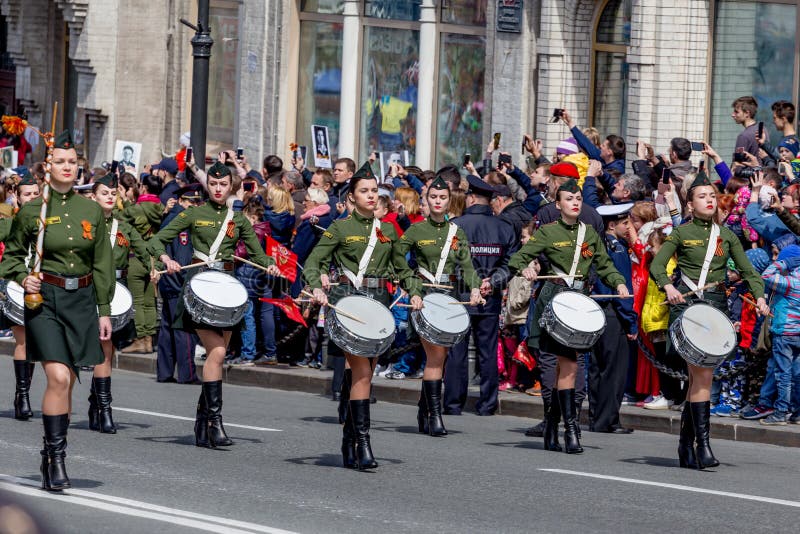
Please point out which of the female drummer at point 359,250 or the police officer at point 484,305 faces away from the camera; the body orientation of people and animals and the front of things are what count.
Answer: the police officer

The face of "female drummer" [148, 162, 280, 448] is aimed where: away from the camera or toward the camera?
toward the camera

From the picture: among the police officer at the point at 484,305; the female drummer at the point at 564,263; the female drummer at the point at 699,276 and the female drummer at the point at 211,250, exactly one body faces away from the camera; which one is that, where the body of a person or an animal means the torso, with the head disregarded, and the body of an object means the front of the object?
the police officer

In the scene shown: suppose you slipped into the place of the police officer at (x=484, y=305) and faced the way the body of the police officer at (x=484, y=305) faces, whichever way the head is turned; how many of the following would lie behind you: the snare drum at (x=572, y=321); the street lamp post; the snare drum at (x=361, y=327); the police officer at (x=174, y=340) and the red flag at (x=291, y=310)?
2

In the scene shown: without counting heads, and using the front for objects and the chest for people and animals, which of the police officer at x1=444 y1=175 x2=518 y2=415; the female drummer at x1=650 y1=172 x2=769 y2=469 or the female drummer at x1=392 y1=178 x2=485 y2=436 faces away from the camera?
the police officer

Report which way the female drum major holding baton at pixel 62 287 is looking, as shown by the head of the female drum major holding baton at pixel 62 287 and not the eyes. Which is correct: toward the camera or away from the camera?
toward the camera

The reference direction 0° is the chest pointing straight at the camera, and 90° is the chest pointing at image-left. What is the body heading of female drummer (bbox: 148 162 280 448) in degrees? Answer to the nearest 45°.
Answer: approximately 315°

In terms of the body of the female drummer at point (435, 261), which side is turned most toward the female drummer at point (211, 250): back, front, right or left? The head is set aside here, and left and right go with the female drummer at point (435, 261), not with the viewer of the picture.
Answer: right

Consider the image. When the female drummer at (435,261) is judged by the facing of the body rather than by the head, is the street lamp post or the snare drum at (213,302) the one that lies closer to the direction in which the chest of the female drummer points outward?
the snare drum

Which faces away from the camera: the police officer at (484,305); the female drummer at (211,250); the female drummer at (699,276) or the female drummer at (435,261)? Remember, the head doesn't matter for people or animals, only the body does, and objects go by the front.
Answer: the police officer

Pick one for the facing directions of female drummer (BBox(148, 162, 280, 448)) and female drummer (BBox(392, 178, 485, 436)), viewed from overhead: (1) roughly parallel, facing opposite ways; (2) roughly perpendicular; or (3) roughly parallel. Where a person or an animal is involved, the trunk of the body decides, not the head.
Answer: roughly parallel

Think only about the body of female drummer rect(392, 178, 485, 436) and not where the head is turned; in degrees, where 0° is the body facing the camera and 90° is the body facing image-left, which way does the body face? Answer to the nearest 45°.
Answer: approximately 315°
